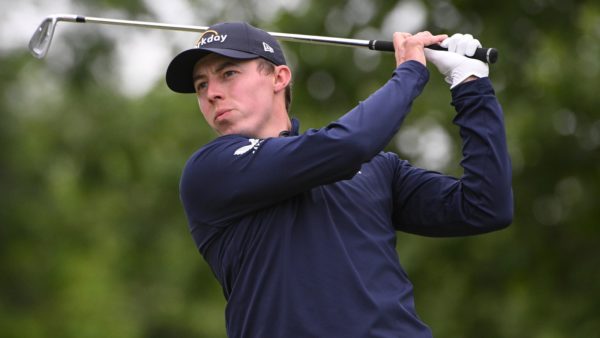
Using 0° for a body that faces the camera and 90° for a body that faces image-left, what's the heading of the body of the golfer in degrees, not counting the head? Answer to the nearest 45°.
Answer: approximately 0°
